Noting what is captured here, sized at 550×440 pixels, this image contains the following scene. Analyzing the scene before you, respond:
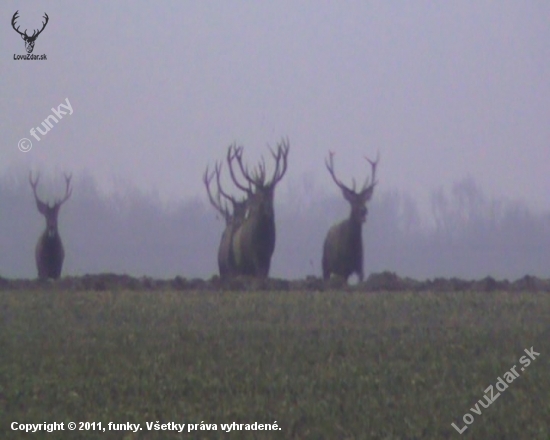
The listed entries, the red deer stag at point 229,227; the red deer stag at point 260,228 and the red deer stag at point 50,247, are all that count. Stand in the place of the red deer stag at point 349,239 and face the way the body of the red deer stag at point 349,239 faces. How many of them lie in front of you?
0

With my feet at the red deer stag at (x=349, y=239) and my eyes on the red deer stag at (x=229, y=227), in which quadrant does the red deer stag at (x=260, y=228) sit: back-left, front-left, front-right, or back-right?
front-left

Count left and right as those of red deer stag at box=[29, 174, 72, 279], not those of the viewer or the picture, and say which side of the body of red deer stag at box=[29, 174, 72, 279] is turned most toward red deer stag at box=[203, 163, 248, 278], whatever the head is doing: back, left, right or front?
left

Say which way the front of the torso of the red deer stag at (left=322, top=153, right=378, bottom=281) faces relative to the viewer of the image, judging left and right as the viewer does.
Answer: facing the viewer and to the right of the viewer

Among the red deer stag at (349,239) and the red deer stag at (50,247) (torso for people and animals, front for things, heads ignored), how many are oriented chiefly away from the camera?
0

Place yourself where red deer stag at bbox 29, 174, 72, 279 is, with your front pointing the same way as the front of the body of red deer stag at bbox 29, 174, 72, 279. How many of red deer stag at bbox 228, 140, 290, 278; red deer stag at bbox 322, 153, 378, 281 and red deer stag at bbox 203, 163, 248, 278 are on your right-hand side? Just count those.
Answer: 0

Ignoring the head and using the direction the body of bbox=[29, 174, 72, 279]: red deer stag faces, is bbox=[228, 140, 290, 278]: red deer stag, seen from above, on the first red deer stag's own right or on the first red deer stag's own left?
on the first red deer stag's own left

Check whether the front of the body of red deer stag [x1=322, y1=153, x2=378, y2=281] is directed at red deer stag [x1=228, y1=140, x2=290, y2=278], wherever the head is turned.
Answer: no

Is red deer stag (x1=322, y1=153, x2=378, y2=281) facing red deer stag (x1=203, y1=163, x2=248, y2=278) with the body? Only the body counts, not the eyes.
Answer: no

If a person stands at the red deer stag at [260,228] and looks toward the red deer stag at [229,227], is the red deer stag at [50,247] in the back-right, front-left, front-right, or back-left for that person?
front-left

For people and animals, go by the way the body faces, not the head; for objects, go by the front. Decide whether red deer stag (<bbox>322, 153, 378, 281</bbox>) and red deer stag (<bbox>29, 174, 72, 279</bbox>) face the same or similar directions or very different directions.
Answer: same or similar directions

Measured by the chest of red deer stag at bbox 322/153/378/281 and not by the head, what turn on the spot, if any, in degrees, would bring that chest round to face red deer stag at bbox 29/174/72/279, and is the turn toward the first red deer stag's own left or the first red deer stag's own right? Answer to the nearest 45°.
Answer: approximately 135° to the first red deer stag's own right

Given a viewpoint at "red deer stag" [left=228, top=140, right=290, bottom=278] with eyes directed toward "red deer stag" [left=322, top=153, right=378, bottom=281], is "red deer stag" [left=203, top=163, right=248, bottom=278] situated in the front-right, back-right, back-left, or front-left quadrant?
back-left

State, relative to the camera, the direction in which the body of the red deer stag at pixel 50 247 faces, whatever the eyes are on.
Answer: toward the camera
